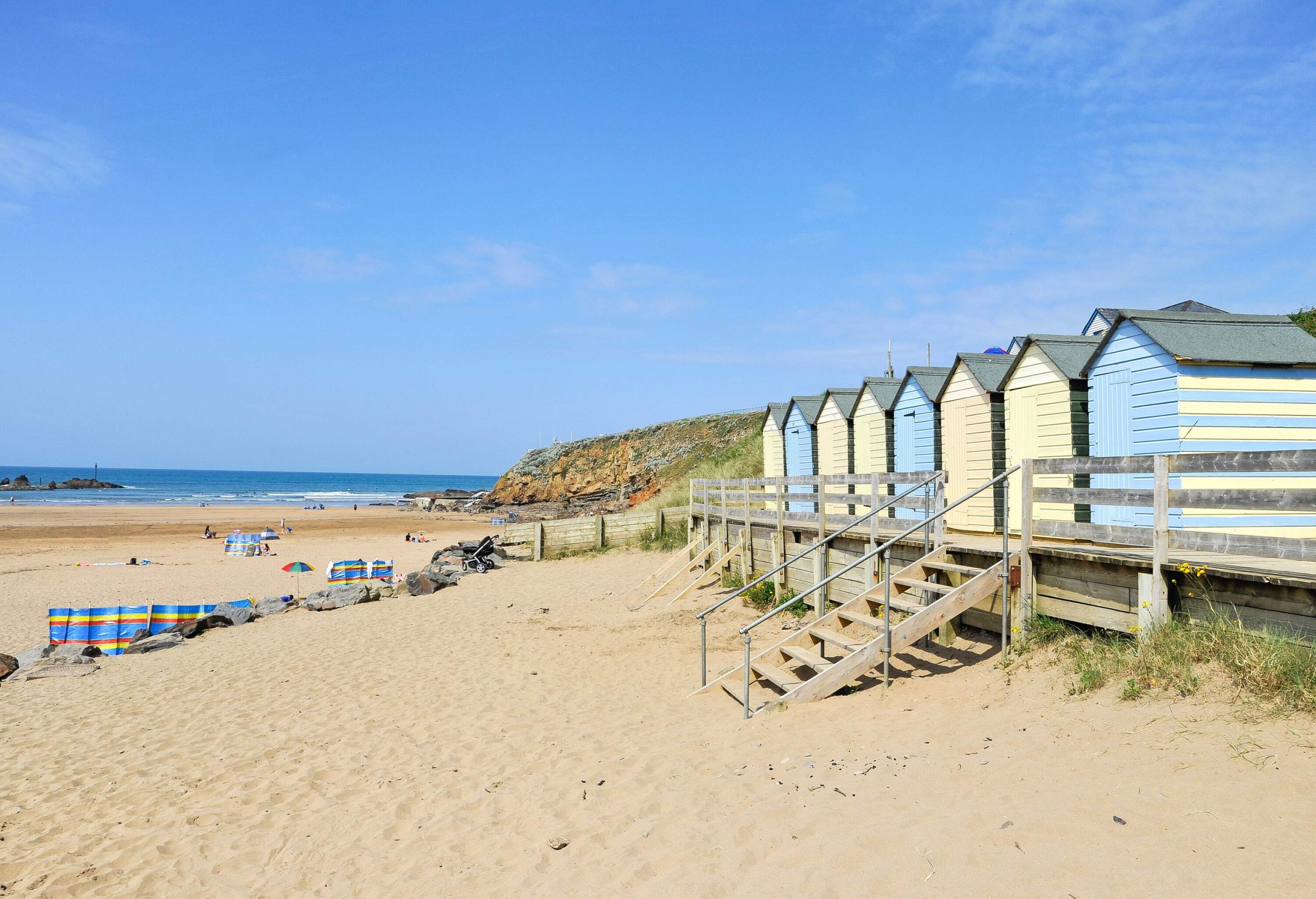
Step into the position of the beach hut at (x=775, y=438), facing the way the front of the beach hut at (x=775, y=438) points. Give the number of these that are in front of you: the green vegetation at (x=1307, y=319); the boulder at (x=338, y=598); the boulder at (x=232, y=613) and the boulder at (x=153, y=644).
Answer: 3

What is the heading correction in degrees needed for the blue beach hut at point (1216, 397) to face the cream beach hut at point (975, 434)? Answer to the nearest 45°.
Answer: approximately 90° to its right

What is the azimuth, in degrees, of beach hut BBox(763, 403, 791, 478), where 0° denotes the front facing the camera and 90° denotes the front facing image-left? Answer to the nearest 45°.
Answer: approximately 45°

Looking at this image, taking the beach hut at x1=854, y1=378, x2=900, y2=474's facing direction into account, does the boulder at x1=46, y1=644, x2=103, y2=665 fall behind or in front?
in front

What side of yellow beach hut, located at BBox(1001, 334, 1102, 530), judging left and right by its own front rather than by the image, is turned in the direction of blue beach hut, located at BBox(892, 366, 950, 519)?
right

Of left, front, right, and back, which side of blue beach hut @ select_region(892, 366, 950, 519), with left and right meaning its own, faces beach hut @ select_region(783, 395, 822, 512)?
right

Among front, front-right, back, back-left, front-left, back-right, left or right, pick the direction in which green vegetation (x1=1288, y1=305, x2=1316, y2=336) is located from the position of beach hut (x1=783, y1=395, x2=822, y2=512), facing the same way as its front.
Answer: back-left

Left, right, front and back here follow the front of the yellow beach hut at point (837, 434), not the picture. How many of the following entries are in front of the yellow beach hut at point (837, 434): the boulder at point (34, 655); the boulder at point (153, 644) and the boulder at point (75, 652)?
3

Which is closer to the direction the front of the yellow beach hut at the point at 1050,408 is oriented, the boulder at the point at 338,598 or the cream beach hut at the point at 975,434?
the boulder
